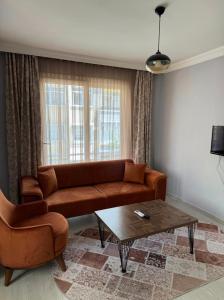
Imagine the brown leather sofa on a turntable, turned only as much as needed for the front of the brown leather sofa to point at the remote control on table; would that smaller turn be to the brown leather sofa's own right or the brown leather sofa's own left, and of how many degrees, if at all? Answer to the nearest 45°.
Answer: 0° — it already faces it

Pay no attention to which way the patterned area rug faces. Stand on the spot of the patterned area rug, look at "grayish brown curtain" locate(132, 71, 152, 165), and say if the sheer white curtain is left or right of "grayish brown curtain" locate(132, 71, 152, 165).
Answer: left

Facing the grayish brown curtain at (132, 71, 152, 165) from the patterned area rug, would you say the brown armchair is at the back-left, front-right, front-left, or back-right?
back-left

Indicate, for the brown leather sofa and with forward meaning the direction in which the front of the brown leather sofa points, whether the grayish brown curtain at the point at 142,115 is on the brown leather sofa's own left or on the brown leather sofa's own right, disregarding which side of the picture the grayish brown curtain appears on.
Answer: on the brown leather sofa's own left

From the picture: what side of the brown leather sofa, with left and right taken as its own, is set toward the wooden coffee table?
front

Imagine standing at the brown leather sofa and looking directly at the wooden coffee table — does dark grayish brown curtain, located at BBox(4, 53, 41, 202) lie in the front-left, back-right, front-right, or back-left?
back-right

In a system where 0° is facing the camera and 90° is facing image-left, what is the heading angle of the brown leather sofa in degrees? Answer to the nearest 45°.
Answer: approximately 315°

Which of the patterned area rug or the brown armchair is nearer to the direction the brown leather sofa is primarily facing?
the patterned area rug
